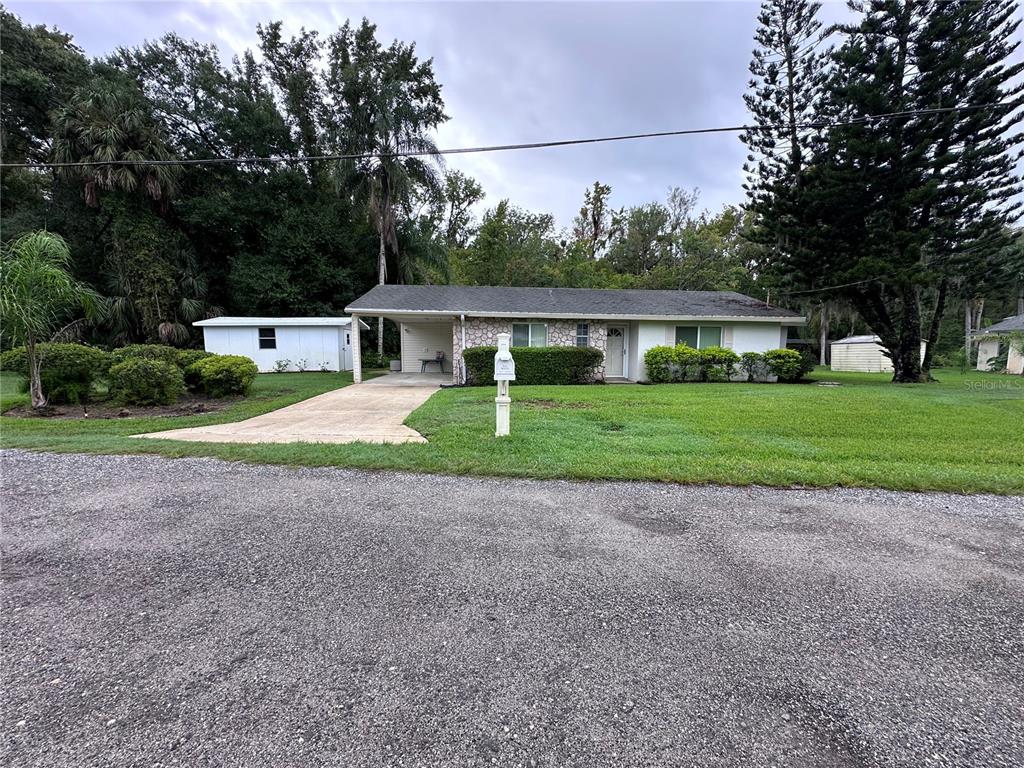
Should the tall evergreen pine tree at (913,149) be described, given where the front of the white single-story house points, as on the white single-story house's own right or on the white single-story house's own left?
on the white single-story house's own left

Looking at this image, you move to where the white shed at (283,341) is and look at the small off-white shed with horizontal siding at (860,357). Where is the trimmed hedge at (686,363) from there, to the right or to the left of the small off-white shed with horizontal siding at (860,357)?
right

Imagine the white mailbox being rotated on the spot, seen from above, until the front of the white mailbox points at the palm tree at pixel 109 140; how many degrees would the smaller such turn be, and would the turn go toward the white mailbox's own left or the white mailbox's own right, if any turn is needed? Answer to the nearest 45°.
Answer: approximately 135° to the white mailbox's own right

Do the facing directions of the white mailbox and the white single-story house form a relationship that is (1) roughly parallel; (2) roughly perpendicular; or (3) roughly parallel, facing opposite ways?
roughly parallel

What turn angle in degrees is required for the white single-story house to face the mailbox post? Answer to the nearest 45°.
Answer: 0° — it already faces it

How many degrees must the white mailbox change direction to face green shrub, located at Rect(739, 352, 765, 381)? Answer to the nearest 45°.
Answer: approximately 135° to its left

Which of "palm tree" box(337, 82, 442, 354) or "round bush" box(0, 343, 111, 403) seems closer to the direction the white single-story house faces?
the round bush

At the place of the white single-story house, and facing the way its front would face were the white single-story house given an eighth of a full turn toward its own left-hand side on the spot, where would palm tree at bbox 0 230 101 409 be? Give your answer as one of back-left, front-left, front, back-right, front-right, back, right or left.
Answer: right

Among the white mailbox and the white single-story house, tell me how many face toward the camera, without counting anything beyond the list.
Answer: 2

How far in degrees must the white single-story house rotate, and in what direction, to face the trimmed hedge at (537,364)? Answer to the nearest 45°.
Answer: approximately 45° to its right

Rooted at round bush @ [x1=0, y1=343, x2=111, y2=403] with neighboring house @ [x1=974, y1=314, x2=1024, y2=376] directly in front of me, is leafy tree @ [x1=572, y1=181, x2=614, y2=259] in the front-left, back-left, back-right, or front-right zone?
front-left

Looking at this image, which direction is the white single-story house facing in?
toward the camera

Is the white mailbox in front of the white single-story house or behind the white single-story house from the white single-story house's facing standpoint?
in front

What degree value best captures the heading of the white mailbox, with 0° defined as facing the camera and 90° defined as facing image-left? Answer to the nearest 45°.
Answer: approximately 0°

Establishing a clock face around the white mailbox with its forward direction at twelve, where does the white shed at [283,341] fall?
The white shed is roughly at 5 o'clock from the white mailbox.

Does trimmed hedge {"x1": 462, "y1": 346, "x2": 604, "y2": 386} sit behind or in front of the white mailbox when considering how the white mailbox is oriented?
behind

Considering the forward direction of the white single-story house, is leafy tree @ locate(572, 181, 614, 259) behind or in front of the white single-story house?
behind
